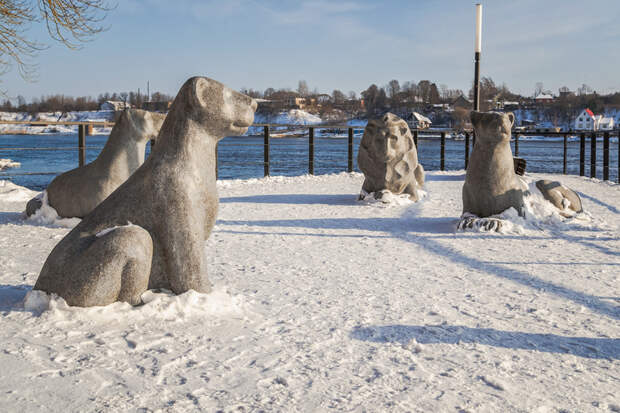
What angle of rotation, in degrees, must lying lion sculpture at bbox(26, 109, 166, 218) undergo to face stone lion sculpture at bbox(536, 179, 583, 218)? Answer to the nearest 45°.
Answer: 0° — it already faces it

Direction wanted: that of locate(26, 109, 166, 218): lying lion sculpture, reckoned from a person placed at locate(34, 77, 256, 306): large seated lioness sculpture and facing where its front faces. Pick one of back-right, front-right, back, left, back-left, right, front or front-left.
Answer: left

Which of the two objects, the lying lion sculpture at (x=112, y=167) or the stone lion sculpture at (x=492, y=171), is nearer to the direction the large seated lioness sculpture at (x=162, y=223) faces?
the stone lion sculpture

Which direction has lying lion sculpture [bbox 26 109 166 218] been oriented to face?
to the viewer's right

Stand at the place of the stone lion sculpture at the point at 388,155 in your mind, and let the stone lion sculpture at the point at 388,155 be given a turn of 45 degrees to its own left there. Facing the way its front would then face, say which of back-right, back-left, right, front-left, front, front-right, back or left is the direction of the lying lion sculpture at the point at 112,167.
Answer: right

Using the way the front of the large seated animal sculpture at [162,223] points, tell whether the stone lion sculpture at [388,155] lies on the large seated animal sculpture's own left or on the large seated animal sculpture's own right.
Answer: on the large seated animal sculpture's own left

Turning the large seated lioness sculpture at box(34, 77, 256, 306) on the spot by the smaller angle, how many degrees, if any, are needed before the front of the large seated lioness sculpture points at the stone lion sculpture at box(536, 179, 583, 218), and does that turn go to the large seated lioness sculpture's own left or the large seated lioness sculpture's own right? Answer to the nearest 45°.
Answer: approximately 45° to the large seated lioness sculpture's own left

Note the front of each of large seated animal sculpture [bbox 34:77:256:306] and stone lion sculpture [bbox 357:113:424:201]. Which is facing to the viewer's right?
the large seated animal sculpture

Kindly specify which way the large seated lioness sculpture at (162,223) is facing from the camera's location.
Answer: facing to the right of the viewer
